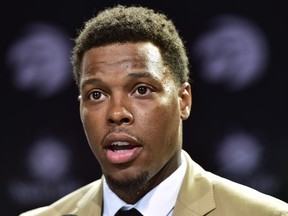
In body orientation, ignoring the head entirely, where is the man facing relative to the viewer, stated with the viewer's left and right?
facing the viewer and to the left of the viewer
